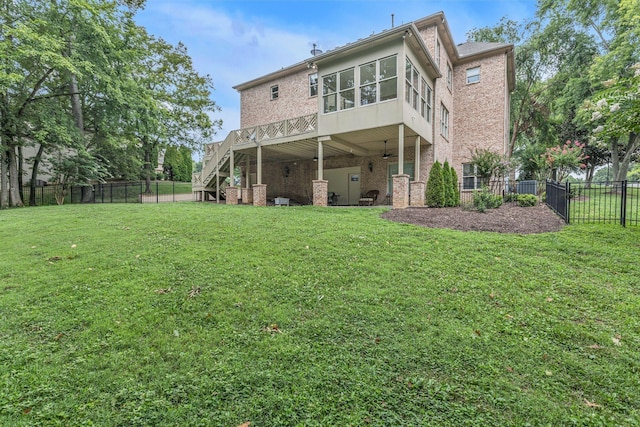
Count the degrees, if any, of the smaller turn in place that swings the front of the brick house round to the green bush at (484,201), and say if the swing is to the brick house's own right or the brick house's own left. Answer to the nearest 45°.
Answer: approximately 90° to the brick house's own right

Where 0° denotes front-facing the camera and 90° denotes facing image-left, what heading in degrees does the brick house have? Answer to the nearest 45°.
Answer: approximately 225°
